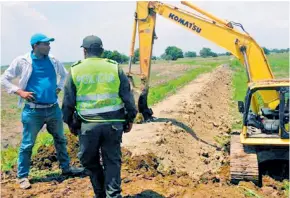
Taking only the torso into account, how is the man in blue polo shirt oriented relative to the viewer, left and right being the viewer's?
facing the viewer and to the right of the viewer

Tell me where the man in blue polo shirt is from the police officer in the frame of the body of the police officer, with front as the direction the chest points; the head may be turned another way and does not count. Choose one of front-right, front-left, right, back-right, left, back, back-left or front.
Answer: front-left

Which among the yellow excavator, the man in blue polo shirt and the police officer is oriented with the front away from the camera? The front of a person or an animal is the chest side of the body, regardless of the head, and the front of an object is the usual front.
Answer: the police officer

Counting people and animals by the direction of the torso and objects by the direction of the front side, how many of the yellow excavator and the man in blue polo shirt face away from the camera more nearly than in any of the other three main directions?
0

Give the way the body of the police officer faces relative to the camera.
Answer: away from the camera

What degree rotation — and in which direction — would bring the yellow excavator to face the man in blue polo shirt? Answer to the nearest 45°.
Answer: approximately 45° to its left

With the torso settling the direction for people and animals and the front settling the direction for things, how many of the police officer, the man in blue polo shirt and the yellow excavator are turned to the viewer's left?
1

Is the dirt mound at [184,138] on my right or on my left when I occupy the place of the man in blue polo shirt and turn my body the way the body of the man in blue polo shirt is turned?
on my left

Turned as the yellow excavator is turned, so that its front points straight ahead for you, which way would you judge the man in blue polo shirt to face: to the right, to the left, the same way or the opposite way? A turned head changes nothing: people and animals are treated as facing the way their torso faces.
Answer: the opposite way

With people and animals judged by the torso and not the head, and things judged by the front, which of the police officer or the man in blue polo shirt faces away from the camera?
the police officer

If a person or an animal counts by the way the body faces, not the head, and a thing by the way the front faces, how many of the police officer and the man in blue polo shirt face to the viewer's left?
0

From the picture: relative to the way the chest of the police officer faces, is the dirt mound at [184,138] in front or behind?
in front

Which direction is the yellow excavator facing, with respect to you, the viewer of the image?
facing to the left of the viewer
